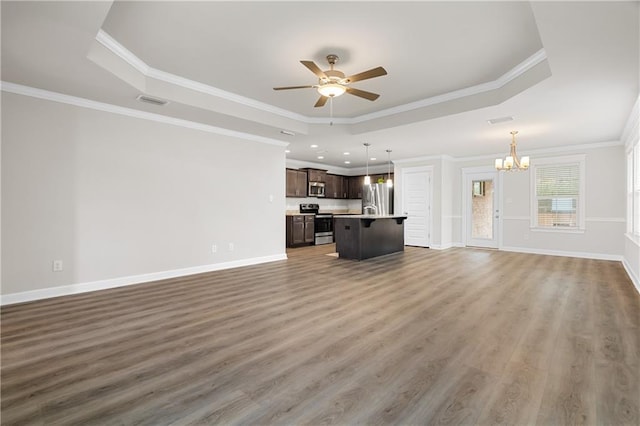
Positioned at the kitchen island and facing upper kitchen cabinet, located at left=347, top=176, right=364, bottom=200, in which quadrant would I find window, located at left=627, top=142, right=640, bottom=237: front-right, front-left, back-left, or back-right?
back-right

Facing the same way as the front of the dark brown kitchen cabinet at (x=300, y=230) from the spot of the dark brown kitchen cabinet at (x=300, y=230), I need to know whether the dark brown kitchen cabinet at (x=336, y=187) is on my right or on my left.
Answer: on my left

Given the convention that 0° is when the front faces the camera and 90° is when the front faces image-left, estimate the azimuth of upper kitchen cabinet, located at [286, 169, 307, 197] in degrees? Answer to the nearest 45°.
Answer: approximately 315°

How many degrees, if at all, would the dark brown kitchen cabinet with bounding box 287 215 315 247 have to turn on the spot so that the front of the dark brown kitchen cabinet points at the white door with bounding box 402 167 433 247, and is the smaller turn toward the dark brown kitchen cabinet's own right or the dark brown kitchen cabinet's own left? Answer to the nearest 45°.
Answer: approximately 45° to the dark brown kitchen cabinet's own left

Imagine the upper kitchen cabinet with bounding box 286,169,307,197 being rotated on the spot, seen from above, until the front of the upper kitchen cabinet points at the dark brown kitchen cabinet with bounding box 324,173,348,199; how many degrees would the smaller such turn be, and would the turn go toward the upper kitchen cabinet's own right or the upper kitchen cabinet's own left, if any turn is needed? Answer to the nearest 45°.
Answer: approximately 90° to the upper kitchen cabinet's own left

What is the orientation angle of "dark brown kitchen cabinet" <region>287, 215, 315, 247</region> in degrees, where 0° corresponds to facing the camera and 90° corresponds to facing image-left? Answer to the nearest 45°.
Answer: approximately 315°

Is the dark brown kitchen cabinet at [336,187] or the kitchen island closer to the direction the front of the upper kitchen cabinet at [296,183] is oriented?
the kitchen island

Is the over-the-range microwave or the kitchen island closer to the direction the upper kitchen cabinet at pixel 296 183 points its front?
the kitchen island

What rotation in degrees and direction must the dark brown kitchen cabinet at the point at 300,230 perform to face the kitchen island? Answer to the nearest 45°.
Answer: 0° — it already faces it
